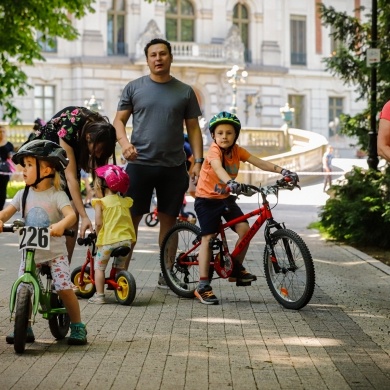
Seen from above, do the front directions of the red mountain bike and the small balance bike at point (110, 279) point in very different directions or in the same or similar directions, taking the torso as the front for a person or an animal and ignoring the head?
very different directions

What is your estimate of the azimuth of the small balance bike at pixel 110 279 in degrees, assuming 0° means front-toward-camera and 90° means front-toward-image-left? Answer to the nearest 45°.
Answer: approximately 135°

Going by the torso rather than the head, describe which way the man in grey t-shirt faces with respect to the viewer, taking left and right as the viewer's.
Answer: facing the viewer

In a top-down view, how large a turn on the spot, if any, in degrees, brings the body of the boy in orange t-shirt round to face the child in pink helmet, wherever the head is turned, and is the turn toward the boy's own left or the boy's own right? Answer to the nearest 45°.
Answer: approximately 135° to the boy's own right

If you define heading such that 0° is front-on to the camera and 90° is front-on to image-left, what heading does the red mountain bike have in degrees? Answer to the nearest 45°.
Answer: approximately 315°

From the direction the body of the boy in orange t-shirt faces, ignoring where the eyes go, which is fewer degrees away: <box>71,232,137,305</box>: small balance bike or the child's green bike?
the child's green bike

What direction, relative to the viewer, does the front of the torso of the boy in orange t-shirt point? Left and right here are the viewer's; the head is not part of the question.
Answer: facing the viewer and to the right of the viewer

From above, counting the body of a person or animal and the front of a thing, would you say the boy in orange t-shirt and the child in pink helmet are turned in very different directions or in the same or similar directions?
very different directions

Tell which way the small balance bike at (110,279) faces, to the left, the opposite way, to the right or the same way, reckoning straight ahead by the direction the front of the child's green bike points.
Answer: to the right

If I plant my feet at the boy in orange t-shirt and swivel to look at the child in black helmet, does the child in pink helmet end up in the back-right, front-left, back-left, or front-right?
front-right

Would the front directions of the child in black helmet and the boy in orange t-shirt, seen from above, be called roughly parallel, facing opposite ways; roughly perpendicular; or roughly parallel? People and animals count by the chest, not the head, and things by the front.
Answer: roughly perpendicular

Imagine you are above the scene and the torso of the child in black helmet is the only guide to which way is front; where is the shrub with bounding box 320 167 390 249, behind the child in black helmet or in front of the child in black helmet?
behind

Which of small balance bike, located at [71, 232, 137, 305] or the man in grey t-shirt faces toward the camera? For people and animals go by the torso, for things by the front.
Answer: the man in grey t-shirt

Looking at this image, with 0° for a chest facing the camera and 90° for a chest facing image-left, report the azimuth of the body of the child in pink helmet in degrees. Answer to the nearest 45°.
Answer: approximately 135°
